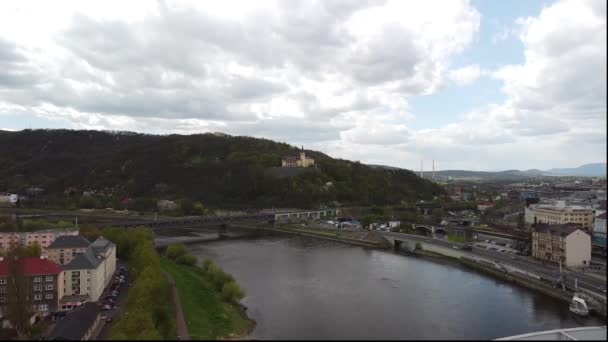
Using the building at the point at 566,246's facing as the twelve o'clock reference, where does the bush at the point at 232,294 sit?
The bush is roughly at 12 o'clock from the building.

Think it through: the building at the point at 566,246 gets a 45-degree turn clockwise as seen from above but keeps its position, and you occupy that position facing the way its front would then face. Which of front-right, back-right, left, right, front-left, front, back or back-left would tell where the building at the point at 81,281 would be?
front-left

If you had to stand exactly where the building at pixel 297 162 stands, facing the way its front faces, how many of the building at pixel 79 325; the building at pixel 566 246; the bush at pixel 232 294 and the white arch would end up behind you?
0

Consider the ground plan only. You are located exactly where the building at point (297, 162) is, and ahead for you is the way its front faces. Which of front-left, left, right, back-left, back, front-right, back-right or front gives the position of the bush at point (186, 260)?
front

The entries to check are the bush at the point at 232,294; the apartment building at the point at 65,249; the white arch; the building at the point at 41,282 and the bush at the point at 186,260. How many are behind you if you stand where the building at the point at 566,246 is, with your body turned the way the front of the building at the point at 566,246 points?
0

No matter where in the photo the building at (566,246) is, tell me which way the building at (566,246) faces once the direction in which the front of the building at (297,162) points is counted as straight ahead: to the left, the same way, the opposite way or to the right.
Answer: to the right

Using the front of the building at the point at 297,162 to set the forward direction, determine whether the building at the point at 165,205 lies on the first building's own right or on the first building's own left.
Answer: on the first building's own right

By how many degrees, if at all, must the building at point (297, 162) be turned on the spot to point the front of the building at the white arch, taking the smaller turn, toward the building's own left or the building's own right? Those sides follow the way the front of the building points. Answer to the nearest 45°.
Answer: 0° — it already faces it

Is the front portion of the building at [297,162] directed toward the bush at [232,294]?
yes

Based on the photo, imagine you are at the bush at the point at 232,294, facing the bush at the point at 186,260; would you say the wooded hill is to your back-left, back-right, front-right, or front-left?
front-right

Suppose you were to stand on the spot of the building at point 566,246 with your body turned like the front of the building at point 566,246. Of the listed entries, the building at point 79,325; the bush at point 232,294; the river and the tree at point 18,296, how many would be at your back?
0

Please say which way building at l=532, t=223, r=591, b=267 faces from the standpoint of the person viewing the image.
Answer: facing the viewer and to the left of the viewer

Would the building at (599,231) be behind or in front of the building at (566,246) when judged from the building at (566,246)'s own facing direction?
behind

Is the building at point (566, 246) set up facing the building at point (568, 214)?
no

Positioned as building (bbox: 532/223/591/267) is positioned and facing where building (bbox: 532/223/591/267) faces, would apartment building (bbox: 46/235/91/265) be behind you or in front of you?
in front

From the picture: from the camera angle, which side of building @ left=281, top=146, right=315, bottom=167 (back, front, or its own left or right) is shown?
front

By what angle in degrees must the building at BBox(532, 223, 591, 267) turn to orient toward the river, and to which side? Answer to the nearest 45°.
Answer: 0° — it already faces it

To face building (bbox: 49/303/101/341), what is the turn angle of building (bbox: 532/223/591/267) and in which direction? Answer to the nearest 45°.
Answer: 0° — it already faces it

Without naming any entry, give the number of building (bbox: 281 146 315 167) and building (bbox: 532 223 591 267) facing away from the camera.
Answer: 0

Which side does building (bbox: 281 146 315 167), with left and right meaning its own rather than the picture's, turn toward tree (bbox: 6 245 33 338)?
front
